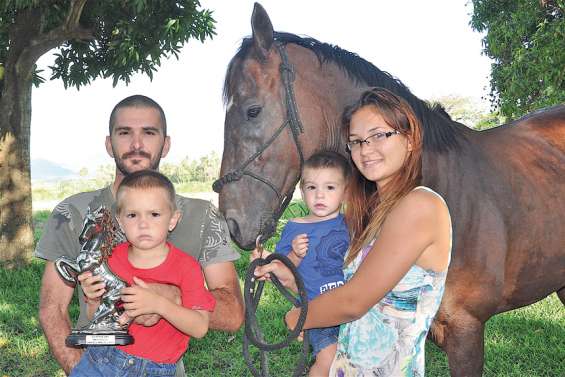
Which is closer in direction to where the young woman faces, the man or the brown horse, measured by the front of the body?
the man

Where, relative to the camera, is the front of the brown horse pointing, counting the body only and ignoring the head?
to the viewer's left

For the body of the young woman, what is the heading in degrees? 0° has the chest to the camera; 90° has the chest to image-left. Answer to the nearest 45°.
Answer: approximately 45°

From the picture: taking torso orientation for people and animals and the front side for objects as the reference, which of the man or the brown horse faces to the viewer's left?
the brown horse

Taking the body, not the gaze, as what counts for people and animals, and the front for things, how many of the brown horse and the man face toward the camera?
1

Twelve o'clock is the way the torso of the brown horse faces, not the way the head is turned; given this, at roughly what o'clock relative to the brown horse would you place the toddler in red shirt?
The toddler in red shirt is roughly at 10 o'clock from the brown horse.

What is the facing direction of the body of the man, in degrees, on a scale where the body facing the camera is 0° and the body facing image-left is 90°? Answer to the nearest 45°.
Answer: approximately 0°

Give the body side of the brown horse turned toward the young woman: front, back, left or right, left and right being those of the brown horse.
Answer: left

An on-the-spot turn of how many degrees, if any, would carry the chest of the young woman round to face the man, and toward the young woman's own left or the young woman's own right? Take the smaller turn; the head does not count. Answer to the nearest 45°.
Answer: approximately 45° to the young woman's own right
